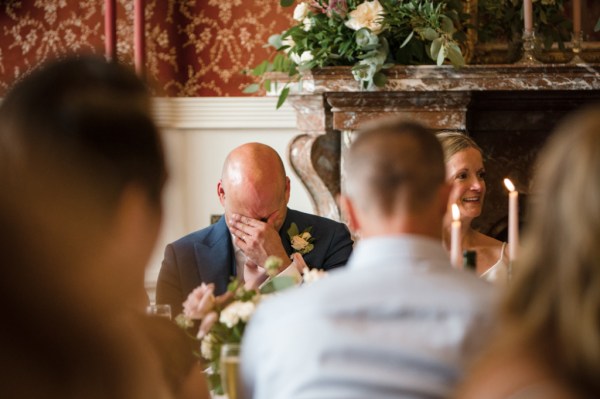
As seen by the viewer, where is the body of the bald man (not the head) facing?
toward the camera

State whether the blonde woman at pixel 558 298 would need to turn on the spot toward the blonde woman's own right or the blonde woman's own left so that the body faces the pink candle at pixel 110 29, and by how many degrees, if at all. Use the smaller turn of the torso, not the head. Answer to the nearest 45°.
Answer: approximately 45° to the blonde woman's own left

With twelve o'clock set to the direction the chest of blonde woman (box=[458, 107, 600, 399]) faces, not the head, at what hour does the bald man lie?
The bald man is roughly at 11 o'clock from the blonde woman.

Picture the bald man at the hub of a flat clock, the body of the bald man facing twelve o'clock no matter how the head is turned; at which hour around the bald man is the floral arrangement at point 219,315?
The floral arrangement is roughly at 12 o'clock from the bald man.

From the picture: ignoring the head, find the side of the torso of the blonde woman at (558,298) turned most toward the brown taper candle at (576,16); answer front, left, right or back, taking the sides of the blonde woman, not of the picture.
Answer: front

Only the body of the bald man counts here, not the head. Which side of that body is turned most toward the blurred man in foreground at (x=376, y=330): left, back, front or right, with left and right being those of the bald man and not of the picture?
front

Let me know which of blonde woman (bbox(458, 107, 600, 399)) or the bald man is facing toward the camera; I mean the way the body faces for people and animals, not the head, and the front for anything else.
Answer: the bald man

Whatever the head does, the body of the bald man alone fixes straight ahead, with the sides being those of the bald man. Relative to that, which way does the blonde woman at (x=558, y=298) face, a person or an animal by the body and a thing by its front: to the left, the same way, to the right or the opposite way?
the opposite way

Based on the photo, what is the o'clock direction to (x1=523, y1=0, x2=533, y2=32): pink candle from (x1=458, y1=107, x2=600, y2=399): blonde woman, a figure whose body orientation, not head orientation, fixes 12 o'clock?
The pink candle is roughly at 12 o'clock from the blonde woman.

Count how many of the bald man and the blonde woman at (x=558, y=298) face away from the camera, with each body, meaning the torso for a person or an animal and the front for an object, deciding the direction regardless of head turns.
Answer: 1

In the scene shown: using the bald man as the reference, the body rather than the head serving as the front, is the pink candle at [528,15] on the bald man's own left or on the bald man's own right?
on the bald man's own left

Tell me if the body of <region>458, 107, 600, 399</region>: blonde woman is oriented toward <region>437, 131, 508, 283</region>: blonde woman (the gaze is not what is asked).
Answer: yes

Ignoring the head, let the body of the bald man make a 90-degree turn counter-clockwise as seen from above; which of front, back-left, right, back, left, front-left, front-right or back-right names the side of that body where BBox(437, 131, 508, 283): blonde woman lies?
front

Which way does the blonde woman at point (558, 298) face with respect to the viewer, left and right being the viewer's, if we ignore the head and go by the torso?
facing away from the viewer

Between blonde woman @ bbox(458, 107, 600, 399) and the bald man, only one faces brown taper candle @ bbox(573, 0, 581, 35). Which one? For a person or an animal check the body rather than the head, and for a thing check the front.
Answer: the blonde woman

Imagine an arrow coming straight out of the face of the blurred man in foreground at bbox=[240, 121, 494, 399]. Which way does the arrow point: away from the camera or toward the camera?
away from the camera

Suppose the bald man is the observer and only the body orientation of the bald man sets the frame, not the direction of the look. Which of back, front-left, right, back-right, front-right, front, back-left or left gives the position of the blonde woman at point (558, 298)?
front
